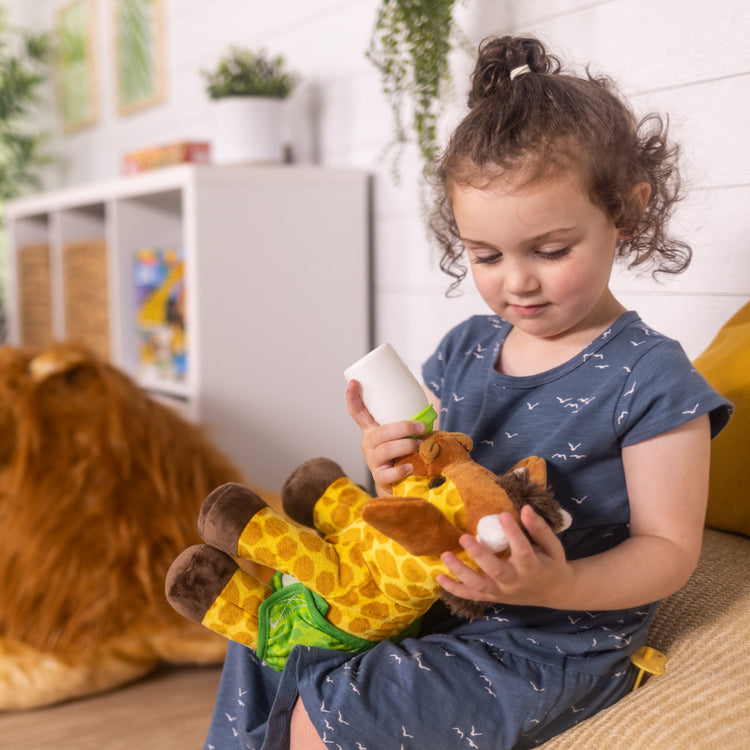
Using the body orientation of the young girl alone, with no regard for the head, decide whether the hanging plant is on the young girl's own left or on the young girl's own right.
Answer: on the young girl's own right

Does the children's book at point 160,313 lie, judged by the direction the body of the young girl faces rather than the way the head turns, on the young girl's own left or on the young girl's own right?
on the young girl's own right

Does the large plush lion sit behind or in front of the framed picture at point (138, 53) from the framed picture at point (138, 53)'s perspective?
in front

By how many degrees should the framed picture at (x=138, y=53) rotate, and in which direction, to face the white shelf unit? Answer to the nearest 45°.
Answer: approximately 45° to its left

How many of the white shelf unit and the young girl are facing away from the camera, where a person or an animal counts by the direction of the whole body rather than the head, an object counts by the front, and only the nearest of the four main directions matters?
0

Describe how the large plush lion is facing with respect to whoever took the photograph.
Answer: facing to the left of the viewer

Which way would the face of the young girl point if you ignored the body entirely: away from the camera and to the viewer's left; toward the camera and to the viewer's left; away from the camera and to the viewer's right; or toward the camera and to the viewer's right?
toward the camera and to the viewer's left

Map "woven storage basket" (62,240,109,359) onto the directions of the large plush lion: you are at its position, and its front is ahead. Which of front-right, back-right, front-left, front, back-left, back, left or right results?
right

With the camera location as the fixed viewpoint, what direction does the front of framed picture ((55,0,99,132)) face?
facing the viewer and to the left of the viewer

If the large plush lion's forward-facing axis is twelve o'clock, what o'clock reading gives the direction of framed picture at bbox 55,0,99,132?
The framed picture is roughly at 3 o'clock from the large plush lion.

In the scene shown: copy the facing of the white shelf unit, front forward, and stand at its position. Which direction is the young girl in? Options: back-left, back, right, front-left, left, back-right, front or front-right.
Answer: front-left
